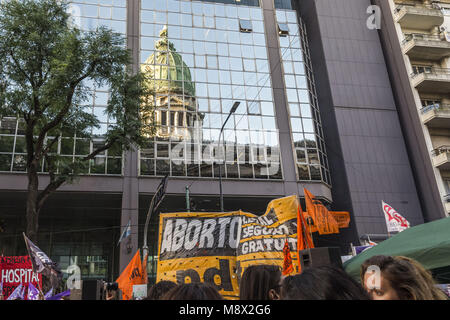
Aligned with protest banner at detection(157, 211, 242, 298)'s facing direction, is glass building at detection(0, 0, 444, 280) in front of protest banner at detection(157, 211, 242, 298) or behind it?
behind

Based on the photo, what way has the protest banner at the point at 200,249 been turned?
toward the camera

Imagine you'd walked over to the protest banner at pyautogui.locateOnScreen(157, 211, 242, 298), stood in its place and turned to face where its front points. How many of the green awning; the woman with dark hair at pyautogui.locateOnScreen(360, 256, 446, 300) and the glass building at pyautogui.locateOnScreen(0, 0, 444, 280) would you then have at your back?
1

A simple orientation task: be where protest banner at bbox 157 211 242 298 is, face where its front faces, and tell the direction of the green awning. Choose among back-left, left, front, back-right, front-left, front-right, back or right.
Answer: front-left

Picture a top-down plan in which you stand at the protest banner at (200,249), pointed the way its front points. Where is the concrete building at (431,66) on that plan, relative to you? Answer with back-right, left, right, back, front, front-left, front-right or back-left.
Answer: back-left

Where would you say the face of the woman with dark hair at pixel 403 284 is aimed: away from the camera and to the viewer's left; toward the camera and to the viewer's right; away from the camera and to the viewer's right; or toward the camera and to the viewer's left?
toward the camera and to the viewer's left

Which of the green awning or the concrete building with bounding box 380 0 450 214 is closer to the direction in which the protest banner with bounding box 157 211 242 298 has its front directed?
the green awning

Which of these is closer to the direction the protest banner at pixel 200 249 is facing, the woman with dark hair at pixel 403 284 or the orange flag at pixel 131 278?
the woman with dark hair

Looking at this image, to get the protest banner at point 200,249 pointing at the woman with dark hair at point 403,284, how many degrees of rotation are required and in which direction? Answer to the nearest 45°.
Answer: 0° — it already faces them

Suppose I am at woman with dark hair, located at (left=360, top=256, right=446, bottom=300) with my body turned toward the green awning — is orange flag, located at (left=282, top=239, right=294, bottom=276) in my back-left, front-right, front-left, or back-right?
front-left
